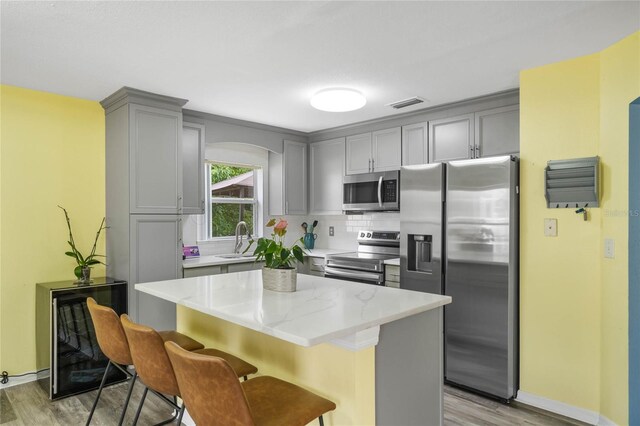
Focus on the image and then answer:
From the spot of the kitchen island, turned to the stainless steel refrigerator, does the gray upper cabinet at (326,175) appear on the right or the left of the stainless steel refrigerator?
left

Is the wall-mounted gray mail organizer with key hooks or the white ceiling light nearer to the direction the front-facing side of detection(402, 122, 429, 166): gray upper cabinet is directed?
the white ceiling light

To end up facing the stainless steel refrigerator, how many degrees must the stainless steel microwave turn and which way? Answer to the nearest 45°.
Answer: approximately 90° to its left

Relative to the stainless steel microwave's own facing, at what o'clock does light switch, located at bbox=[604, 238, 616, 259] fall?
The light switch is roughly at 9 o'clock from the stainless steel microwave.

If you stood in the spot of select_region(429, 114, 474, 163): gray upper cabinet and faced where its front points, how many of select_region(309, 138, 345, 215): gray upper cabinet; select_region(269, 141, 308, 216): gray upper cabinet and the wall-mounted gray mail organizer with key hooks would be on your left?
1

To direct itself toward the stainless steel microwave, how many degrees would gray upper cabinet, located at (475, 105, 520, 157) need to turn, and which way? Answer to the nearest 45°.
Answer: approximately 45° to its right

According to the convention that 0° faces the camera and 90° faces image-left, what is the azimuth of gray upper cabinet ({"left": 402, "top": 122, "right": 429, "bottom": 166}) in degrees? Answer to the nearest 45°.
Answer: approximately 45°
